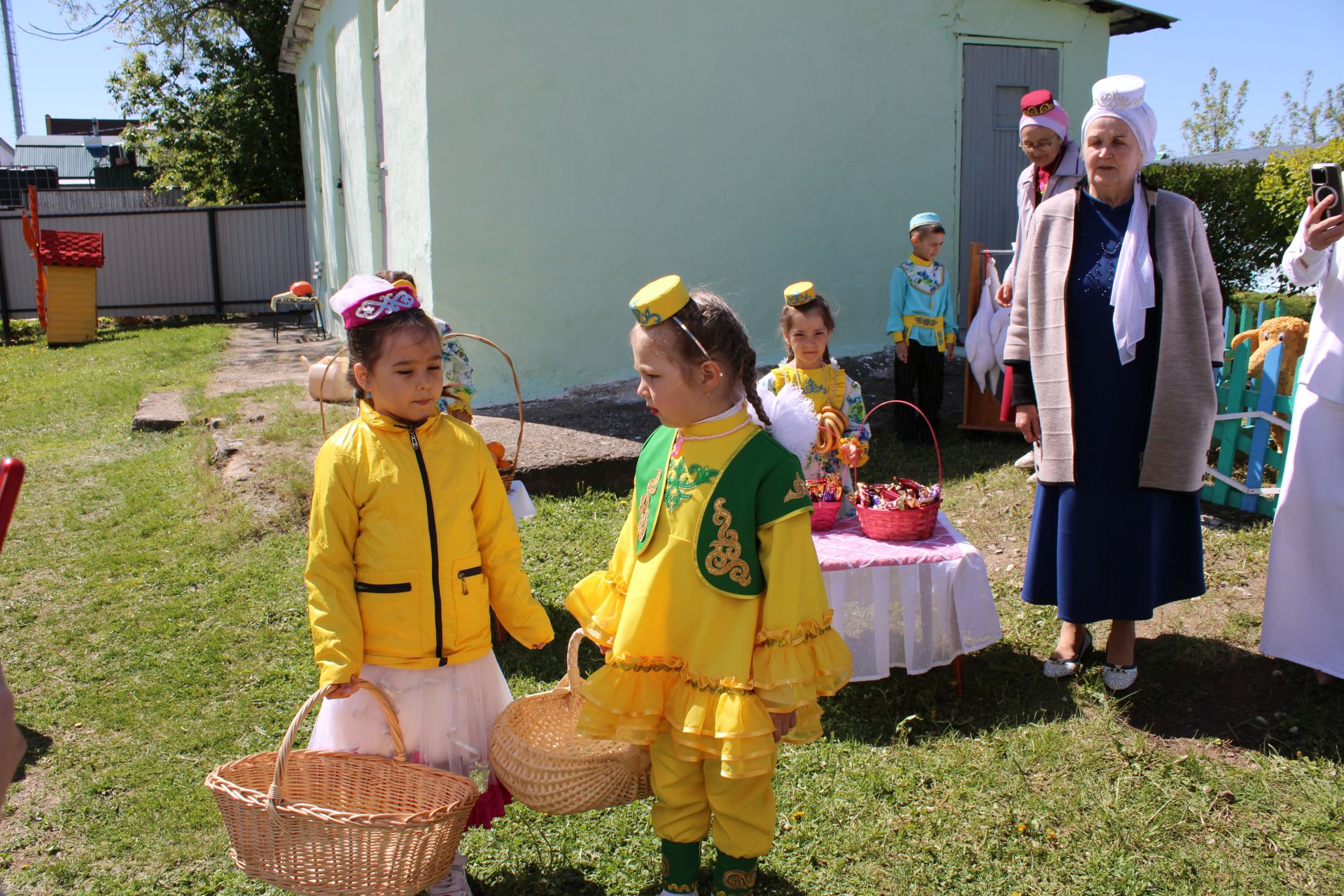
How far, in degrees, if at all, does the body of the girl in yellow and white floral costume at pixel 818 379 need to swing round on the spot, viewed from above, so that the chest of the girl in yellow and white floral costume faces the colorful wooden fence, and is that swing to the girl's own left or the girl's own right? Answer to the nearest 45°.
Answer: approximately 135° to the girl's own left

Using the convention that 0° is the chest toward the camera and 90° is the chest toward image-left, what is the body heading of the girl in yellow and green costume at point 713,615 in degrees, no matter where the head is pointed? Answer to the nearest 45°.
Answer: approximately 45°

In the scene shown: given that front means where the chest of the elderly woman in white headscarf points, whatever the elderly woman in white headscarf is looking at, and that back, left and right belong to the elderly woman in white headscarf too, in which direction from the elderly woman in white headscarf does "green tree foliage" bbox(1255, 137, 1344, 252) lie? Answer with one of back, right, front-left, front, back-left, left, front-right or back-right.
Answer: back

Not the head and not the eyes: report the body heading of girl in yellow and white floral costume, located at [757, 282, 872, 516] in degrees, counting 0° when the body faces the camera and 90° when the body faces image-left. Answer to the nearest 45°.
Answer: approximately 0°
